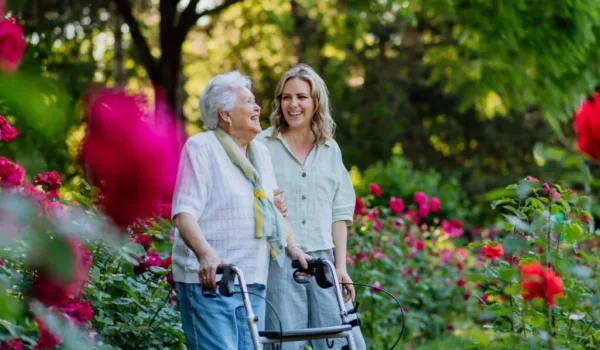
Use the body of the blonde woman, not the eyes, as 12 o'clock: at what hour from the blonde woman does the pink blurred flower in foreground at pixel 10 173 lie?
The pink blurred flower in foreground is roughly at 1 o'clock from the blonde woman.

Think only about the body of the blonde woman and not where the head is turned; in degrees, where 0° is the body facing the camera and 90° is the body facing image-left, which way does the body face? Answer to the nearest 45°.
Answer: approximately 0°

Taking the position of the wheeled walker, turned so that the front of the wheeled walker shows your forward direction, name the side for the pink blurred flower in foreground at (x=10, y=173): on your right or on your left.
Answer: on your right

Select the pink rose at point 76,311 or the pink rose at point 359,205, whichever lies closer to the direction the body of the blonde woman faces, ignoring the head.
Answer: the pink rose at point 76,311

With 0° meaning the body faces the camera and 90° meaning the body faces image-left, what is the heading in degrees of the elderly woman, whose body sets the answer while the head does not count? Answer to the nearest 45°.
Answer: approximately 315°

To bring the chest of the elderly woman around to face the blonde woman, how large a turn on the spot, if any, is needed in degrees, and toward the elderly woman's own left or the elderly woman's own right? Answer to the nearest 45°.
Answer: approximately 90° to the elderly woman's own left

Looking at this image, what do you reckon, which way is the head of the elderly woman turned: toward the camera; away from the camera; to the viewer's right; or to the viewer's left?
to the viewer's right

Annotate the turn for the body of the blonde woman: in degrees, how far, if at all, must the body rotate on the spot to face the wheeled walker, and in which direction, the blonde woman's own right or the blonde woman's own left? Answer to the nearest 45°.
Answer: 0° — they already face it
